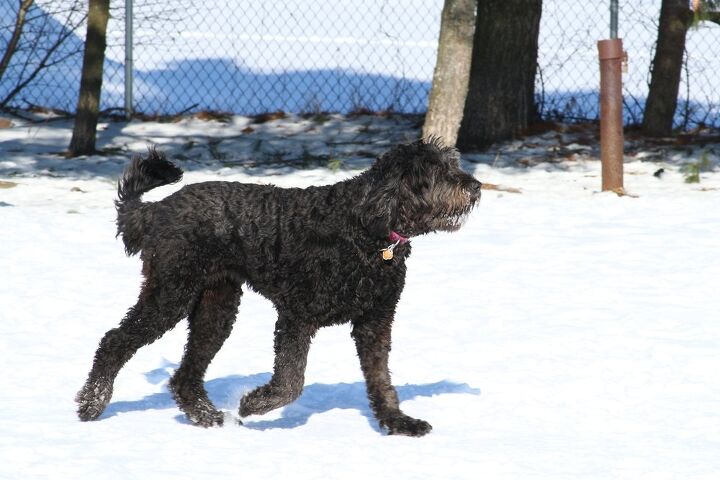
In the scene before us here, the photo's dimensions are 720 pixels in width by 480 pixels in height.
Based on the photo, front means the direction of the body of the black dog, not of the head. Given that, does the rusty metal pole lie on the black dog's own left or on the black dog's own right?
on the black dog's own left

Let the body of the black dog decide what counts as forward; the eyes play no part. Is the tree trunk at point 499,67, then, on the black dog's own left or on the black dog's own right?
on the black dog's own left

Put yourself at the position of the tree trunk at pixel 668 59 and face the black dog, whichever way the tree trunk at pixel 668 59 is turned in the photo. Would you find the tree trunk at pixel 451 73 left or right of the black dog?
right

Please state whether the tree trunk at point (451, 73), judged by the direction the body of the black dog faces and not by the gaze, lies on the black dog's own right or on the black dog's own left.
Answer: on the black dog's own left

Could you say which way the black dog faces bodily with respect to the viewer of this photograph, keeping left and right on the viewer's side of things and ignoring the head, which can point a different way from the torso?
facing to the right of the viewer

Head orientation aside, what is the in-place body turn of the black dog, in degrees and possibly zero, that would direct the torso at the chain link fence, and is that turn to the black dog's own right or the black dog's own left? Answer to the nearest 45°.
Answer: approximately 90° to the black dog's own left

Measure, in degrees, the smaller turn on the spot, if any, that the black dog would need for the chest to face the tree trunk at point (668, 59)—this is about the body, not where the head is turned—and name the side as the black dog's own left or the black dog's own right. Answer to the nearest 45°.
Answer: approximately 45° to the black dog's own left
